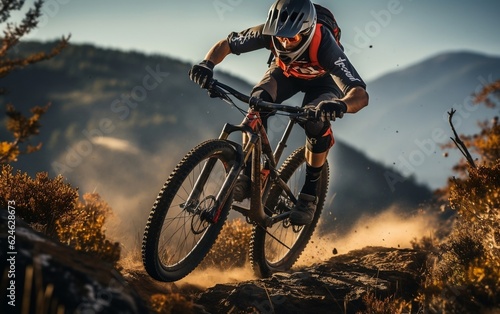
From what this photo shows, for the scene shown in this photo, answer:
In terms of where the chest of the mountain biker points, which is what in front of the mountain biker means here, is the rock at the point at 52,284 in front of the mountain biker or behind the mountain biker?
in front

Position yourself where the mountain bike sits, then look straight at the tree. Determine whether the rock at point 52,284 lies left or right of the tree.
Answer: left

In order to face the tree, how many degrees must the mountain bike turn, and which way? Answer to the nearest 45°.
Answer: approximately 45° to its right

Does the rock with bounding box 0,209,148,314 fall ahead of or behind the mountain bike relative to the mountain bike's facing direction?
ahead

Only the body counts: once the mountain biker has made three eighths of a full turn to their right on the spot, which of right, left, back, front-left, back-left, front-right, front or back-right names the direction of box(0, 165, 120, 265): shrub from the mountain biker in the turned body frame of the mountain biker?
left

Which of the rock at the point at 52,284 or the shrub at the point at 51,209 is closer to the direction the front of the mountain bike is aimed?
the rock
